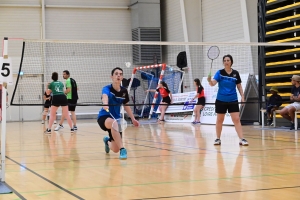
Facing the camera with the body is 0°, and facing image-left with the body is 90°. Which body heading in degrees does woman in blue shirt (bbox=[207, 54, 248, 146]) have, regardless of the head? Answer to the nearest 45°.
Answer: approximately 0°

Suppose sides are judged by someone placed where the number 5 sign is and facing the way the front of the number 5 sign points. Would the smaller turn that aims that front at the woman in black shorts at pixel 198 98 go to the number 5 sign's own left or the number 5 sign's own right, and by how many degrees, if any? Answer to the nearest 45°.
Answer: approximately 135° to the number 5 sign's own left

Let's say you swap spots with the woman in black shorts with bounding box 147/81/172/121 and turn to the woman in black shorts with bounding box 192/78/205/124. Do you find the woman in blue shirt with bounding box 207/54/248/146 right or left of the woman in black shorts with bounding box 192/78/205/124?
right

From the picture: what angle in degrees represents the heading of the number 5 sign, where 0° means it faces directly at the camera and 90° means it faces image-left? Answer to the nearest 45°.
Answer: approximately 0°

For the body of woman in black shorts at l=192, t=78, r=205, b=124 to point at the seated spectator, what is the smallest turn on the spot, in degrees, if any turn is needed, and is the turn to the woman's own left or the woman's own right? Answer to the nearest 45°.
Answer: approximately 135° to the woman's own left

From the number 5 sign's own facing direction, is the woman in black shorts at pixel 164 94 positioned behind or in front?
behind
